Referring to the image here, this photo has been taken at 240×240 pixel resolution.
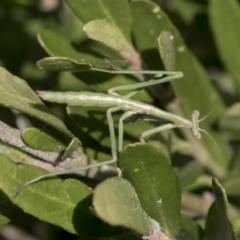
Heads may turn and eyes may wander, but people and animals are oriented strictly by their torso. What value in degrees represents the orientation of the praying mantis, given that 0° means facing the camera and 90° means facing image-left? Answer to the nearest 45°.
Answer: approximately 270°
